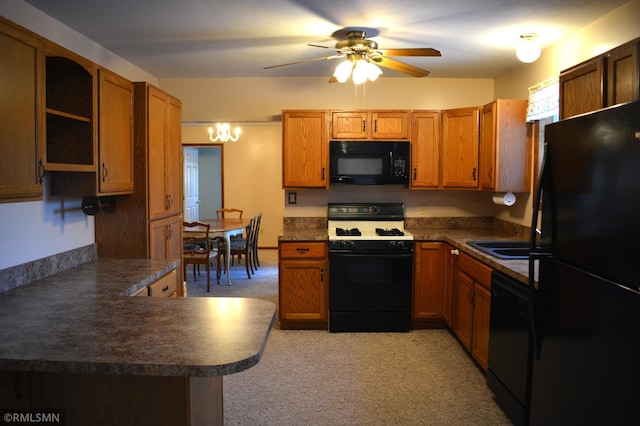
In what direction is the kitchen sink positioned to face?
to the viewer's left

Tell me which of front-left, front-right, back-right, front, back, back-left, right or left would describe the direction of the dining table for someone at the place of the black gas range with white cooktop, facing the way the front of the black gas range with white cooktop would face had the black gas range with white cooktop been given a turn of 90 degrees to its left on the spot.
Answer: back-left

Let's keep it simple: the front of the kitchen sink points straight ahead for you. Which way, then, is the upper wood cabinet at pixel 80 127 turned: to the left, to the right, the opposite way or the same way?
the opposite way

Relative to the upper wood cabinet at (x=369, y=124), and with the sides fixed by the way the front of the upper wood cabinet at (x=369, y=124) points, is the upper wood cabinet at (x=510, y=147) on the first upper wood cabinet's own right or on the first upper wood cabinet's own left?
on the first upper wood cabinet's own left

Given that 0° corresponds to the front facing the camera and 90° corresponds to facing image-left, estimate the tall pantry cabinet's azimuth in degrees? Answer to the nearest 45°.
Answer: approximately 315°

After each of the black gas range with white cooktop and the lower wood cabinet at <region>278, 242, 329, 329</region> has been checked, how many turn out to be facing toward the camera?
2

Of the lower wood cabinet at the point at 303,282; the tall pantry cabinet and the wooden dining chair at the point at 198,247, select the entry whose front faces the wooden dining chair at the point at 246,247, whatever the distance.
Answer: the wooden dining chair at the point at 198,247

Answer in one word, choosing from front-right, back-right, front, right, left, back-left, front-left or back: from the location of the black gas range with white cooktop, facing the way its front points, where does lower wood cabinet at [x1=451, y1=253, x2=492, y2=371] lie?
front-left

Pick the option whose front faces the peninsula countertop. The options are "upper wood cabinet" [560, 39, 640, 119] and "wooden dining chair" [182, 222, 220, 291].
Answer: the upper wood cabinet

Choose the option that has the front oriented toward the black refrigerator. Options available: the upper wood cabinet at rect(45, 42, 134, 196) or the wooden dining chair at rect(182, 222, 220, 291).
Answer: the upper wood cabinet

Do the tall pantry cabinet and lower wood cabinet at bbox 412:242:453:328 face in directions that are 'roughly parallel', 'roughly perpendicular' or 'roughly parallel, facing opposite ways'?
roughly perpendicular
